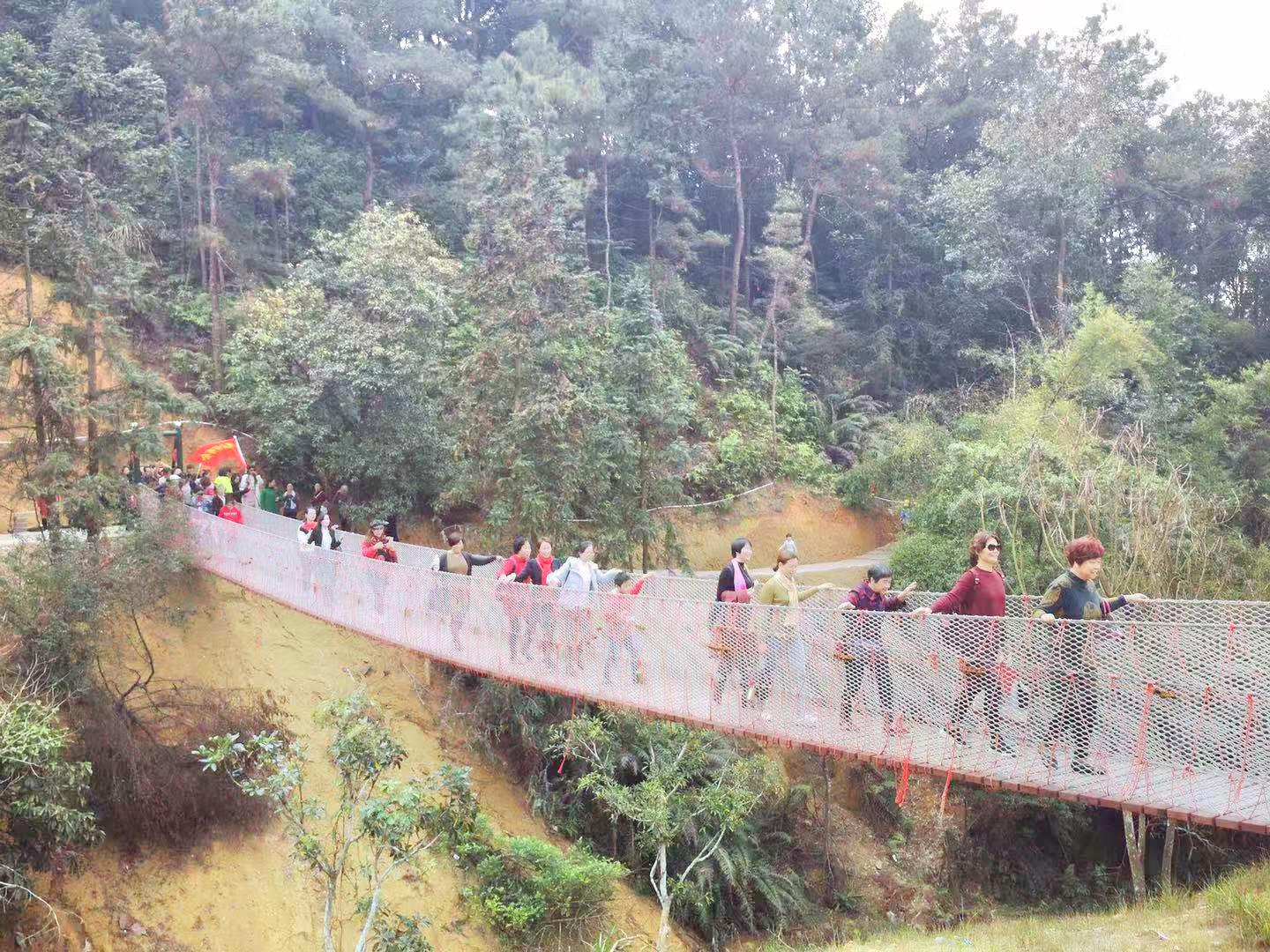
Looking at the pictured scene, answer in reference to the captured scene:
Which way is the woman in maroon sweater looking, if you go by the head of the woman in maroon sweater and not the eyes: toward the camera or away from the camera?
toward the camera

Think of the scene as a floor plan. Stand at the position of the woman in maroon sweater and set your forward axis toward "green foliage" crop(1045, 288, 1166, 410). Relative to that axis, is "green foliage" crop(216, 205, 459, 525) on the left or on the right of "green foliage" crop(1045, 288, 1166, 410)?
left

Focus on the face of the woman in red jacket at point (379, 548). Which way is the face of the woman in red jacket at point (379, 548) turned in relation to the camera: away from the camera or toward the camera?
toward the camera

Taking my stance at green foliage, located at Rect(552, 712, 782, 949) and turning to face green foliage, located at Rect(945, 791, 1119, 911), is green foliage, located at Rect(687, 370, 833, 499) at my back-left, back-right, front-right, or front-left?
front-left

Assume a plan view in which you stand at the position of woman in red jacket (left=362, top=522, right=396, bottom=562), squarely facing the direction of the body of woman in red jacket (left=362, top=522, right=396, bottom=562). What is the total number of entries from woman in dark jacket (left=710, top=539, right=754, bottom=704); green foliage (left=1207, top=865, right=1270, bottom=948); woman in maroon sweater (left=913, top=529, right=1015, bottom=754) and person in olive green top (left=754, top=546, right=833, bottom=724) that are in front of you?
4

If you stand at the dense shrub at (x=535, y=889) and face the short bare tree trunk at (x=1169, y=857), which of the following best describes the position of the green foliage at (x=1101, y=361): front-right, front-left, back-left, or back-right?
front-left

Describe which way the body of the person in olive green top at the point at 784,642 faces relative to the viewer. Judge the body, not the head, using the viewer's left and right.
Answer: facing the viewer and to the right of the viewer

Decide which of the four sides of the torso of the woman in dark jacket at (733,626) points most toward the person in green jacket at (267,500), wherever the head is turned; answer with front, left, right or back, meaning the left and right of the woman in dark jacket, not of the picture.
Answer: back

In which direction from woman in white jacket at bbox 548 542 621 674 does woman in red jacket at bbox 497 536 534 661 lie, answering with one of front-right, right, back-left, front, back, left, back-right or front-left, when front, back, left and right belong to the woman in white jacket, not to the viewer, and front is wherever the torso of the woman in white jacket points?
back

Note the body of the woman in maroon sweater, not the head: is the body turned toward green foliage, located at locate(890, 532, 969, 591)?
no

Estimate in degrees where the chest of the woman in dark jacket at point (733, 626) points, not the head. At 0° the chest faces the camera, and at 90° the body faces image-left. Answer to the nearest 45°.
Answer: approximately 315°

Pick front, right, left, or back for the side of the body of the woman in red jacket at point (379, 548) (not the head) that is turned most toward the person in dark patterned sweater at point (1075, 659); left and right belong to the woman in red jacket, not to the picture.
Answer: front

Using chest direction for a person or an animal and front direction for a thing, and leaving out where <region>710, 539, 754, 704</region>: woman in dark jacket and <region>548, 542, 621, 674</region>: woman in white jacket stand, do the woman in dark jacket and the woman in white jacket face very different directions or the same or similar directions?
same or similar directions

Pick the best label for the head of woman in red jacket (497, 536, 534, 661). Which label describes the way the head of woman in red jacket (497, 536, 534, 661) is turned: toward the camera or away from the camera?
toward the camera

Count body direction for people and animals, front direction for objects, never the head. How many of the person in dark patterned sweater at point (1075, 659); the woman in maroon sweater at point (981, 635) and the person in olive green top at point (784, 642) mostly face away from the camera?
0

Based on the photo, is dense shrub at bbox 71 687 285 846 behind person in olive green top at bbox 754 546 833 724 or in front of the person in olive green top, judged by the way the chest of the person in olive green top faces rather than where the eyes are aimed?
behind
